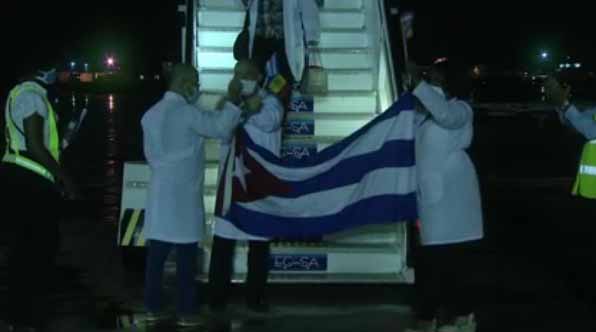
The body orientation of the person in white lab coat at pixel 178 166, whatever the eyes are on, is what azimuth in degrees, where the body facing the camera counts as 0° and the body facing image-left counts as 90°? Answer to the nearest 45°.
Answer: approximately 225°

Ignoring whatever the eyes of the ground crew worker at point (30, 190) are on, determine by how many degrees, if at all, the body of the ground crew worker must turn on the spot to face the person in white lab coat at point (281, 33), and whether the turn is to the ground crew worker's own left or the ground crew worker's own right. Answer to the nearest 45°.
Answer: approximately 45° to the ground crew worker's own left

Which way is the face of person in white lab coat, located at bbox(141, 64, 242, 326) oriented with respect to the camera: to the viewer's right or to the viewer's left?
to the viewer's right

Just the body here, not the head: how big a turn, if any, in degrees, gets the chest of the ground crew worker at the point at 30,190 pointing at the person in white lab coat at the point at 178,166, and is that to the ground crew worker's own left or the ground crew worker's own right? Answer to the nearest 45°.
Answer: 0° — they already face them

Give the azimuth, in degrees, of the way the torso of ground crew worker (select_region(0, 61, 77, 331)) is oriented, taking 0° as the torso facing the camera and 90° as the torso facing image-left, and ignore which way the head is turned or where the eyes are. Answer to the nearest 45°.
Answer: approximately 270°
